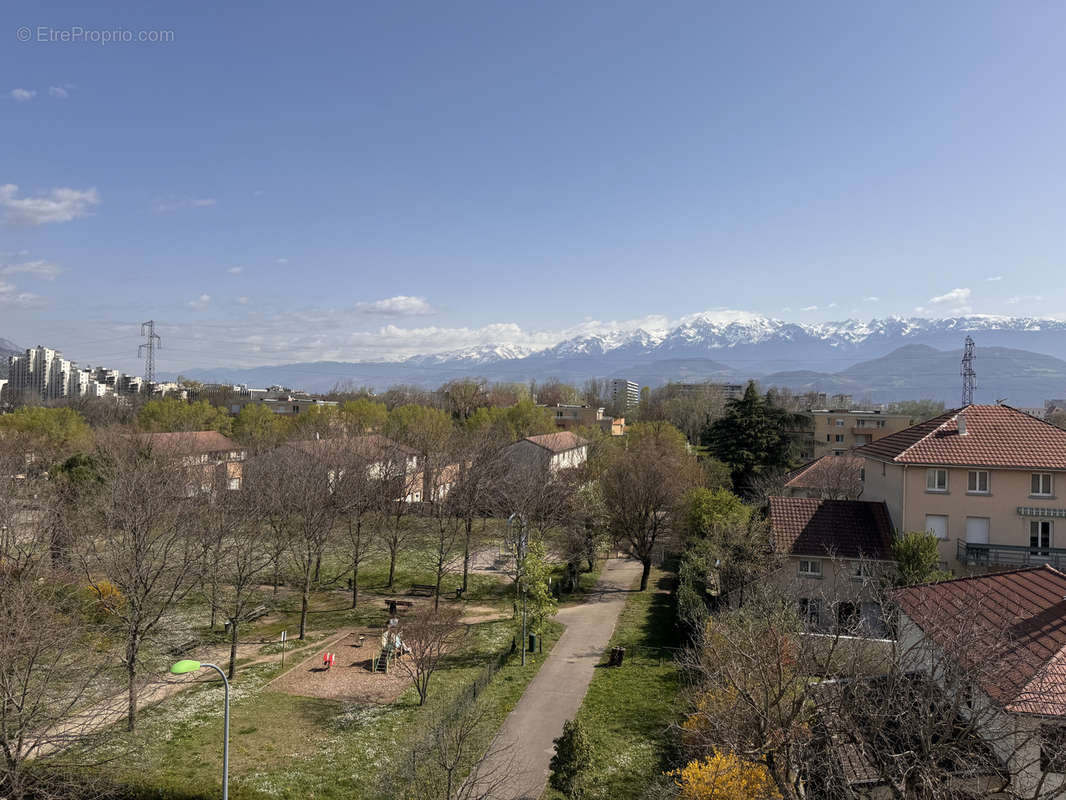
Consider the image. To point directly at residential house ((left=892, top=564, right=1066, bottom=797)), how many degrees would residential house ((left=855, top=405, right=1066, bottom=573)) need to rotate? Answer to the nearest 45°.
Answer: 0° — it already faces it

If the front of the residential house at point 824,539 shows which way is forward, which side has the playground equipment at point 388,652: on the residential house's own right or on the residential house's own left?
on the residential house's own right

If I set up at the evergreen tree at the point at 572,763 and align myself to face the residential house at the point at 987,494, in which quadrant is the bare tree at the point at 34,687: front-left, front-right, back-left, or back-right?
back-left

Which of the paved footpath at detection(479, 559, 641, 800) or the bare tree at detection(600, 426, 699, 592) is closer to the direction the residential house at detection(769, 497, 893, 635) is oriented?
the paved footpath

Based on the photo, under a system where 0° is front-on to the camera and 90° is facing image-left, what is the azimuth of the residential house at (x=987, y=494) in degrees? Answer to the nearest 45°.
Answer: approximately 0°

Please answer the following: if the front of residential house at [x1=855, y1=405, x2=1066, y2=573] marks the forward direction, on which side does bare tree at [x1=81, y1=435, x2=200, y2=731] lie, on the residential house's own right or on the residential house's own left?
on the residential house's own right

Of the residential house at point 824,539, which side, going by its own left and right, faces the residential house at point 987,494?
left

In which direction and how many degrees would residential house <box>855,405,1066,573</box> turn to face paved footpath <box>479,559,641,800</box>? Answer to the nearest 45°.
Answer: approximately 45° to its right

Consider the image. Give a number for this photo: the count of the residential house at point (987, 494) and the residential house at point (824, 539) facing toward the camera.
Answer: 2

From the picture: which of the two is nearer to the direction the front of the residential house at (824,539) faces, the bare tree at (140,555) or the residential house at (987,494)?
the bare tree

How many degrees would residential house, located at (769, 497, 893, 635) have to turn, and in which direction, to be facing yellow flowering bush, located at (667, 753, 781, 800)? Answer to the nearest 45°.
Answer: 0° — it already faces it
